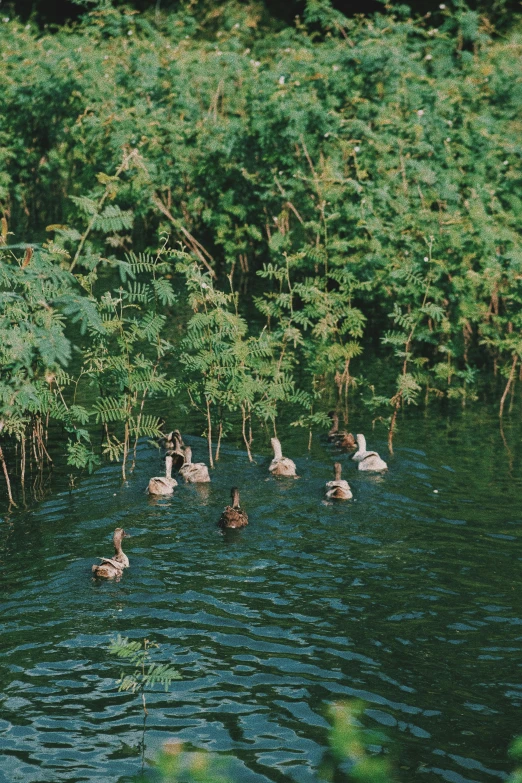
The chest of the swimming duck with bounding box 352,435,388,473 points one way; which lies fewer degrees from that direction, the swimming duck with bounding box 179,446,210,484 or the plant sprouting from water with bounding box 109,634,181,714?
the swimming duck

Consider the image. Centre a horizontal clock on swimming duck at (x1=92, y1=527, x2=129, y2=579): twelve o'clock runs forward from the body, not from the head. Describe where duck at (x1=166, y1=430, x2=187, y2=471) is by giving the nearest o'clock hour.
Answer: The duck is roughly at 11 o'clock from the swimming duck.

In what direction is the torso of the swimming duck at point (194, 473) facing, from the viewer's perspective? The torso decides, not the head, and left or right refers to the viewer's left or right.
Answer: facing away from the viewer and to the left of the viewer

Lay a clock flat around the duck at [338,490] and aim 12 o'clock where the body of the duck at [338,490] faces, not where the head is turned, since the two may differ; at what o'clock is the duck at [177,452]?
the duck at [177,452] is roughly at 10 o'clock from the duck at [338,490].

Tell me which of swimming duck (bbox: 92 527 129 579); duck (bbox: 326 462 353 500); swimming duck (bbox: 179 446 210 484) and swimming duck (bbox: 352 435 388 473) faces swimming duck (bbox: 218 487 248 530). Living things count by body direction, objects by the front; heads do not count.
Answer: swimming duck (bbox: 92 527 129 579)

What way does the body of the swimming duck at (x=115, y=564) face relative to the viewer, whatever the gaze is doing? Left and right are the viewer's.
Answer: facing away from the viewer and to the right of the viewer

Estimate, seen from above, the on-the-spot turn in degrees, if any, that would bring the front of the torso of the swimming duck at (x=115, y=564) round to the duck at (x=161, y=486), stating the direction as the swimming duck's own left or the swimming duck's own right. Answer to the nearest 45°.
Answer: approximately 45° to the swimming duck's own left

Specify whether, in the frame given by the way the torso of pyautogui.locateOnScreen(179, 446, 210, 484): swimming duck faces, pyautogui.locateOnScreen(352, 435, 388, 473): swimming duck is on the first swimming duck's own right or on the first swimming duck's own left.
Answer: on the first swimming duck's own right

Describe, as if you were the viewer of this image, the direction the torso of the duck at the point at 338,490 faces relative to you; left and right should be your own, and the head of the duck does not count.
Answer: facing away from the viewer
